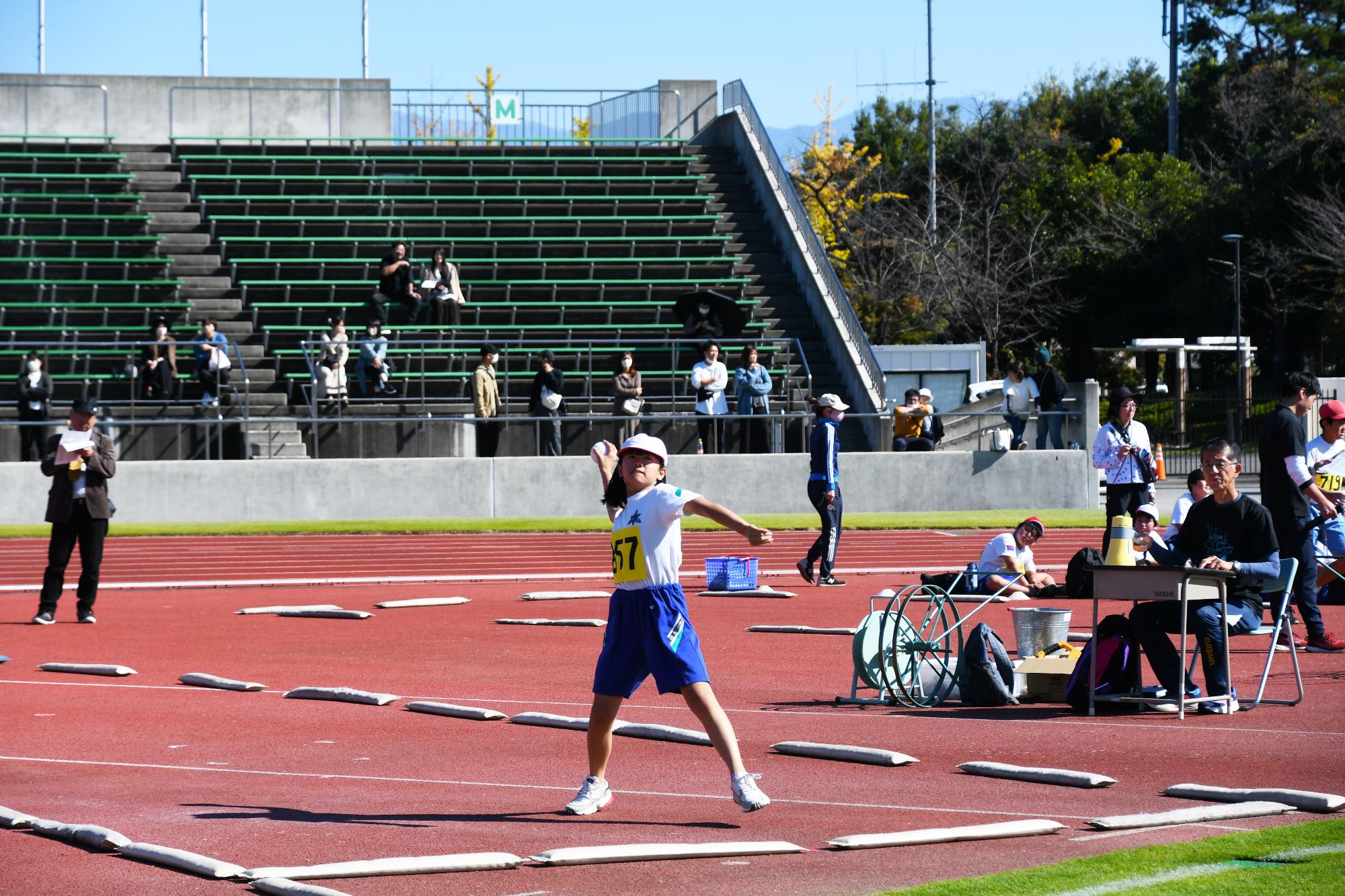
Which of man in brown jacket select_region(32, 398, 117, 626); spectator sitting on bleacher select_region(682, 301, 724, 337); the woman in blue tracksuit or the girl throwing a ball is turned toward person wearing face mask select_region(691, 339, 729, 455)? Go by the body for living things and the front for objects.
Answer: the spectator sitting on bleacher

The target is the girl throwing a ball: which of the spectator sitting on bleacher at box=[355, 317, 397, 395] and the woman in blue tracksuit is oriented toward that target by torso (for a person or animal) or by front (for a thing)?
the spectator sitting on bleacher

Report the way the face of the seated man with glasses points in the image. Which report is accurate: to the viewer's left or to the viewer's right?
to the viewer's left

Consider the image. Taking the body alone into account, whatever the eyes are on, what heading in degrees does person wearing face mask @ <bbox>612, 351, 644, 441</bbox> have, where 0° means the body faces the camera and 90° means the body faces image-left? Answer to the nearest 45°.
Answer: approximately 0°

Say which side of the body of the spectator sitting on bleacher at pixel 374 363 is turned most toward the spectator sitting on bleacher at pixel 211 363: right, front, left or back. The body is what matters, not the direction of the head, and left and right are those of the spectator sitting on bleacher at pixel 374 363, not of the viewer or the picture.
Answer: right

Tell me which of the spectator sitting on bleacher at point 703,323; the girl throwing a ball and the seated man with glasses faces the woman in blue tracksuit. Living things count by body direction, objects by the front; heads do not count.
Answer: the spectator sitting on bleacher

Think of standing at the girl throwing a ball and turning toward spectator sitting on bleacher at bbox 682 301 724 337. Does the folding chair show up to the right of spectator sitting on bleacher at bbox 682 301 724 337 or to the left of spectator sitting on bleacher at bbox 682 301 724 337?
right

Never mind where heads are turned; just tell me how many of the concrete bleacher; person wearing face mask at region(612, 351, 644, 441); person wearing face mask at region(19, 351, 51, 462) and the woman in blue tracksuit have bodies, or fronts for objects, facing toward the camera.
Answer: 3

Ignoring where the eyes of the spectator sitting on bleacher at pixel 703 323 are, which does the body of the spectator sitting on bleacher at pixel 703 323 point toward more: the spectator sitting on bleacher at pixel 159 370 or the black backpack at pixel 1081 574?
the black backpack

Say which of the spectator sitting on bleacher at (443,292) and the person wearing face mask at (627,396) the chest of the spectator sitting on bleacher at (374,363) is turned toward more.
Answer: the person wearing face mask

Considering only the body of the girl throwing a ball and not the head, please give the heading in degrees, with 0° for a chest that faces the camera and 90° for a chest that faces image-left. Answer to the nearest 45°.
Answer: approximately 45°
